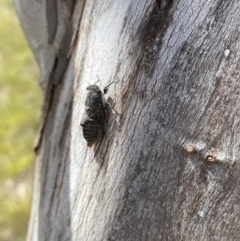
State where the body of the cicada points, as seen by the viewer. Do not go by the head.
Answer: away from the camera
